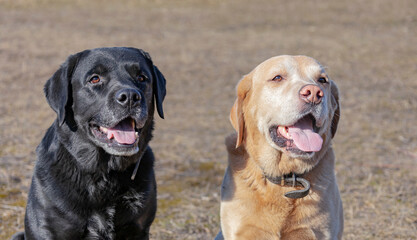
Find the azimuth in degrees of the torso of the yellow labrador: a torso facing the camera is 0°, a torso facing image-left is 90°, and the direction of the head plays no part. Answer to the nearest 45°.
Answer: approximately 315°

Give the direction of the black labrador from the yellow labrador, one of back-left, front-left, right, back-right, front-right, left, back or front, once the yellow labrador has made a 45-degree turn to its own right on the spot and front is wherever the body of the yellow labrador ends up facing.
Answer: right

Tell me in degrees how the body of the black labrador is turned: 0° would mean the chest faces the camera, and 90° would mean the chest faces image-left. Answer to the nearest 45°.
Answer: approximately 315°
